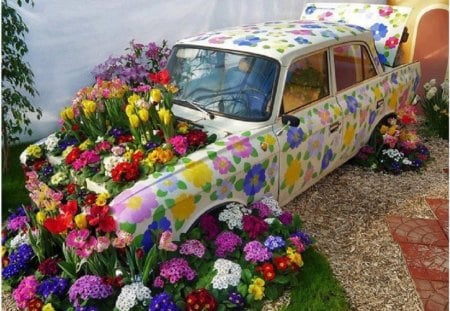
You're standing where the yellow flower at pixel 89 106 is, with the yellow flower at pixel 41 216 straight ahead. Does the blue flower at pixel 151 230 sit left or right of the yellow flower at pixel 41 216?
left

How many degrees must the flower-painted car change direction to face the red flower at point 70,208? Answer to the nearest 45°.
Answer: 0° — it already faces it

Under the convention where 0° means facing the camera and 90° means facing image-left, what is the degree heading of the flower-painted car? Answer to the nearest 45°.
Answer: approximately 45°

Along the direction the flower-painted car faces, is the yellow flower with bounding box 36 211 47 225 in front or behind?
in front

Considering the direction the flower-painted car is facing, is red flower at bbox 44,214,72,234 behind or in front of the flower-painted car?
in front

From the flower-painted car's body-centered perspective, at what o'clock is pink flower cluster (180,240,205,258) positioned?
The pink flower cluster is roughly at 11 o'clock from the flower-painted car.

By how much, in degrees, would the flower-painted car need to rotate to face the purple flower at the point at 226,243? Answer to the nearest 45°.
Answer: approximately 45° to its left

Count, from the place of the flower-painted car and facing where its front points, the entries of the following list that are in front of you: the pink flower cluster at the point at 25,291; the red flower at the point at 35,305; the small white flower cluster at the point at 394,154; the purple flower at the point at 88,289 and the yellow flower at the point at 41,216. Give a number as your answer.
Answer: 4

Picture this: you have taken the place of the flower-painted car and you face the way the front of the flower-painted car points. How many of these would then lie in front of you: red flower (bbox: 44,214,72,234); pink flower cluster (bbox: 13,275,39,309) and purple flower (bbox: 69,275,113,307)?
3

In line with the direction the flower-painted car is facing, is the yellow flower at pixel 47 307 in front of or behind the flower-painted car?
in front

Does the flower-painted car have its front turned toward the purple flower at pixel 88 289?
yes
